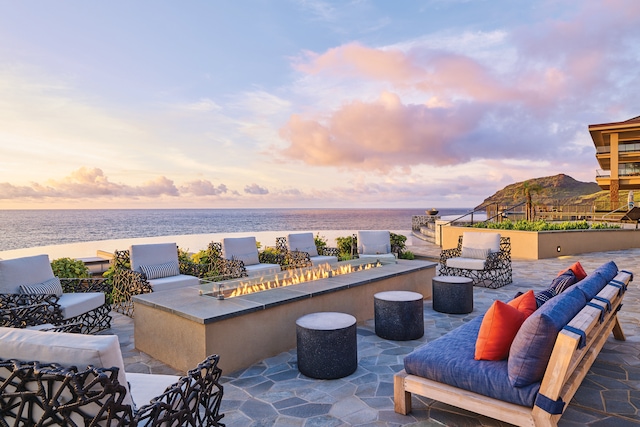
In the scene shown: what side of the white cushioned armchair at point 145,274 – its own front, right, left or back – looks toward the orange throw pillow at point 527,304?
front

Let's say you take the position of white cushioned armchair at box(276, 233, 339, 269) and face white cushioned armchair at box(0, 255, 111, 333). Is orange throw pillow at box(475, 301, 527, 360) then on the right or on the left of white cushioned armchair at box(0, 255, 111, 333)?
left

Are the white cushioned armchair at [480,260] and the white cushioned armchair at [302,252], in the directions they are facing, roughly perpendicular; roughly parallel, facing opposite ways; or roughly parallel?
roughly perpendicular

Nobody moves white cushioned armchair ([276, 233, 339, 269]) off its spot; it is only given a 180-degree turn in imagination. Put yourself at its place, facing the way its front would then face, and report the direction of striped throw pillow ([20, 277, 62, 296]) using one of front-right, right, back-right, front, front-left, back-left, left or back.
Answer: left

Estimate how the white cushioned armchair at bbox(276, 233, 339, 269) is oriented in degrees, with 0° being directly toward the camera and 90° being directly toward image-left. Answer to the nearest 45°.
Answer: approximately 315°

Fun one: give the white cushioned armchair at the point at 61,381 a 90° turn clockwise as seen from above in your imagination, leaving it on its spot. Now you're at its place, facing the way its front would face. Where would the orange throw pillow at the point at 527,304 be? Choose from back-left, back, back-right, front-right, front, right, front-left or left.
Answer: front-left

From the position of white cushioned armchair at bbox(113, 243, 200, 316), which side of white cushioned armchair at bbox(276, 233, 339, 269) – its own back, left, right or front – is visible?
right

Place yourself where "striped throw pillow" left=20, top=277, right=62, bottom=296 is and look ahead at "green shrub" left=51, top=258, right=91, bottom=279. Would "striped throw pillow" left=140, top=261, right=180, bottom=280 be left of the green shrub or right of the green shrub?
right

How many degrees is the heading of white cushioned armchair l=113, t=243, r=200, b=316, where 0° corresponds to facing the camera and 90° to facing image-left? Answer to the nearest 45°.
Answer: approximately 315°

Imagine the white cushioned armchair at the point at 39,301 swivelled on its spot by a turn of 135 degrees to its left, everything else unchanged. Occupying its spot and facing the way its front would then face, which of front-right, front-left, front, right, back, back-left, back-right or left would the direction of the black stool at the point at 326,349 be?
back-right

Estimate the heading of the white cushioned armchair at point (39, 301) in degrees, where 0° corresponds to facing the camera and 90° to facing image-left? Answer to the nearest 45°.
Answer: approximately 315°

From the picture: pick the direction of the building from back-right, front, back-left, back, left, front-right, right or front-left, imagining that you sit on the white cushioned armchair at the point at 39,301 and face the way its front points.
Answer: front-left

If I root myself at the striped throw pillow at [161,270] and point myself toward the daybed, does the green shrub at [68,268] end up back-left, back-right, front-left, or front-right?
back-right

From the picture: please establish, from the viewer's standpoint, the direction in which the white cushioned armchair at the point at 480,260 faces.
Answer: facing the viewer and to the left of the viewer

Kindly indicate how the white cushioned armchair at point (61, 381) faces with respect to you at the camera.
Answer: facing away from the viewer and to the right of the viewer

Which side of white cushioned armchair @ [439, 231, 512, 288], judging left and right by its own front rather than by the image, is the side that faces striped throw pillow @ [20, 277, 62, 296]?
front

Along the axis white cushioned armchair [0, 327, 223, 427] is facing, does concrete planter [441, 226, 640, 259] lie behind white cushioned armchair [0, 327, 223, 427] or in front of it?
in front
